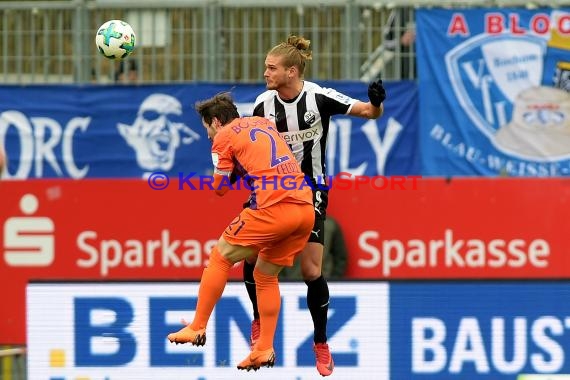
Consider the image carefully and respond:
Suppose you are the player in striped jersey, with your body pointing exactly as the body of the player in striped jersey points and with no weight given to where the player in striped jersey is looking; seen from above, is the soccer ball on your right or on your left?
on your right

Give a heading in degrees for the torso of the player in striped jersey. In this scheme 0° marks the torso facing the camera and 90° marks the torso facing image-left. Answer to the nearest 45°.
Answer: approximately 45°

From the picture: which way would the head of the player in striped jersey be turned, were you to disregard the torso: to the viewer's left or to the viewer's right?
to the viewer's left
